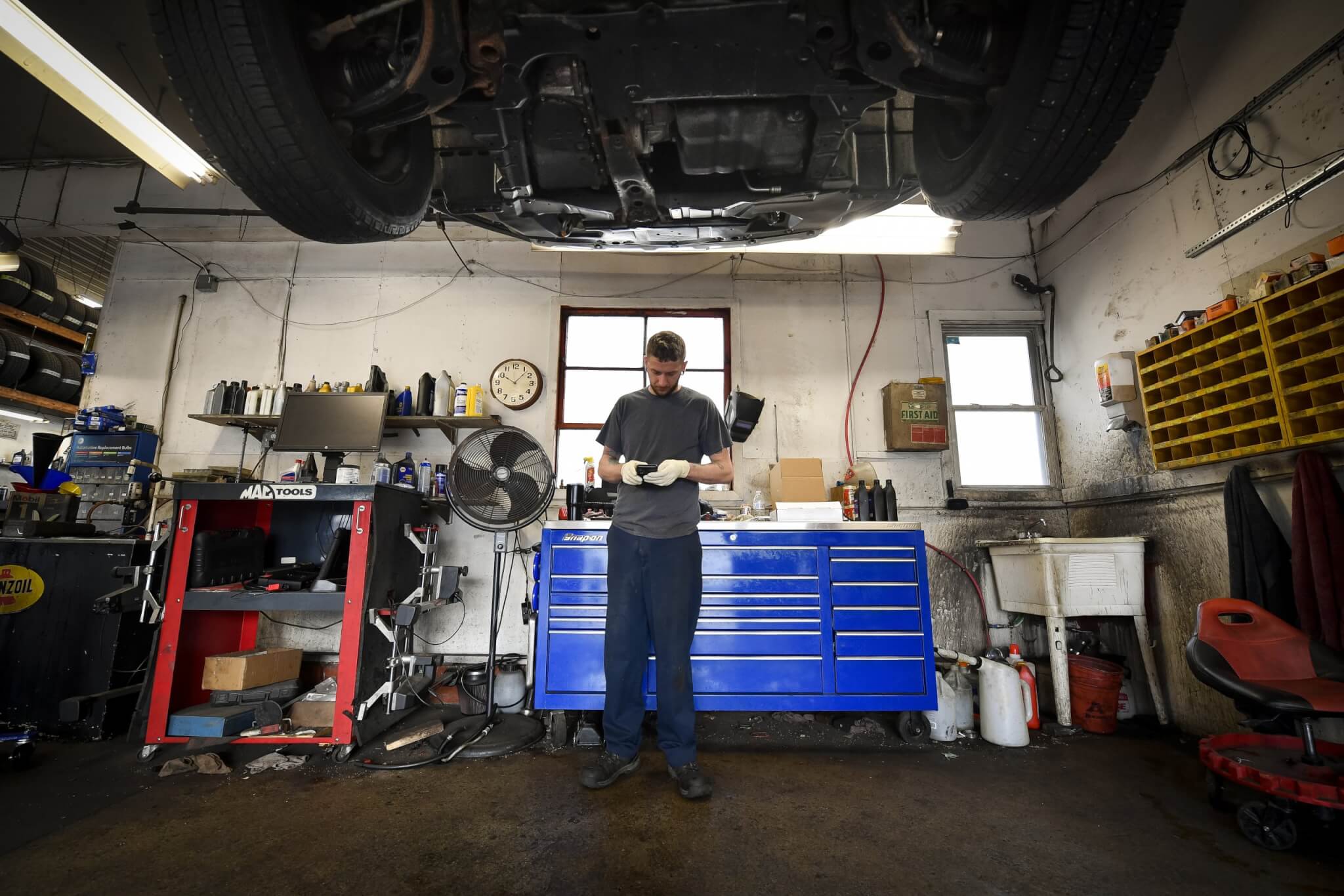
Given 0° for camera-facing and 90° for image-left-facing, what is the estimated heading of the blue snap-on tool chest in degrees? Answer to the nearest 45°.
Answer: approximately 0°

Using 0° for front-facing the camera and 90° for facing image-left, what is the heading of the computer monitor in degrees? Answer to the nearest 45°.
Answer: approximately 0°

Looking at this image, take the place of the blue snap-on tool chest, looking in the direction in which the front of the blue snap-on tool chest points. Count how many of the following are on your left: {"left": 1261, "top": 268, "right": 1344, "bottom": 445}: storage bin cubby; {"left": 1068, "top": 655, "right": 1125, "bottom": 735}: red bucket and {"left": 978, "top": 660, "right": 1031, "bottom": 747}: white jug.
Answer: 3

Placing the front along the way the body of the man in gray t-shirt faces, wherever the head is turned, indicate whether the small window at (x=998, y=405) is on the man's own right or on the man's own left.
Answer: on the man's own left

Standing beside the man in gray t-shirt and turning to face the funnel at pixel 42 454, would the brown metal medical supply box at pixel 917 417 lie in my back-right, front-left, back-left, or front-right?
back-right

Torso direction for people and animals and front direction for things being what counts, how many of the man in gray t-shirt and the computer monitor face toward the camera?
2
